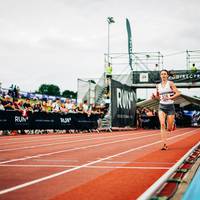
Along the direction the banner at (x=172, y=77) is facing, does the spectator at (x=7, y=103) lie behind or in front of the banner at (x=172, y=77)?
in front

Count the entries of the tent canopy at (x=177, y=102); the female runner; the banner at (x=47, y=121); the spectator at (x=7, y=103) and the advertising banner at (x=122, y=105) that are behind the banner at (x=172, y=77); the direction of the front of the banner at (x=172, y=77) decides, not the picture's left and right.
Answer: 1

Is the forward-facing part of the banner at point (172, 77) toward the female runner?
yes

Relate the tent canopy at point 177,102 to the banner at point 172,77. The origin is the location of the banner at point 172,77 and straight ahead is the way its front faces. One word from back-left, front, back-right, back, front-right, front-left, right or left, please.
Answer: back

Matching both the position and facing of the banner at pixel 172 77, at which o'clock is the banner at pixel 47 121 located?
the banner at pixel 47 121 is roughly at 1 o'clock from the banner at pixel 172 77.

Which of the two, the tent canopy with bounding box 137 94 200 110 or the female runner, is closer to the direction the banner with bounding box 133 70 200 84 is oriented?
the female runner

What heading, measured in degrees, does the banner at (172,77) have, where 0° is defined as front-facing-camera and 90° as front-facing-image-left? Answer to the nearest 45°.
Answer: approximately 0°

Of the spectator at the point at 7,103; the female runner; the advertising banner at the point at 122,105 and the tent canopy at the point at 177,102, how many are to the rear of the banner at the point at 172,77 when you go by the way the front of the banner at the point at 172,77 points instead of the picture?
1

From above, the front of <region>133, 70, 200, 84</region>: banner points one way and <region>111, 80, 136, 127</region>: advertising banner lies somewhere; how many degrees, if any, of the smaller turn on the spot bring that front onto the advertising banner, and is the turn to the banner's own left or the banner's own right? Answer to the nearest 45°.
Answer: approximately 45° to the banner's own right
